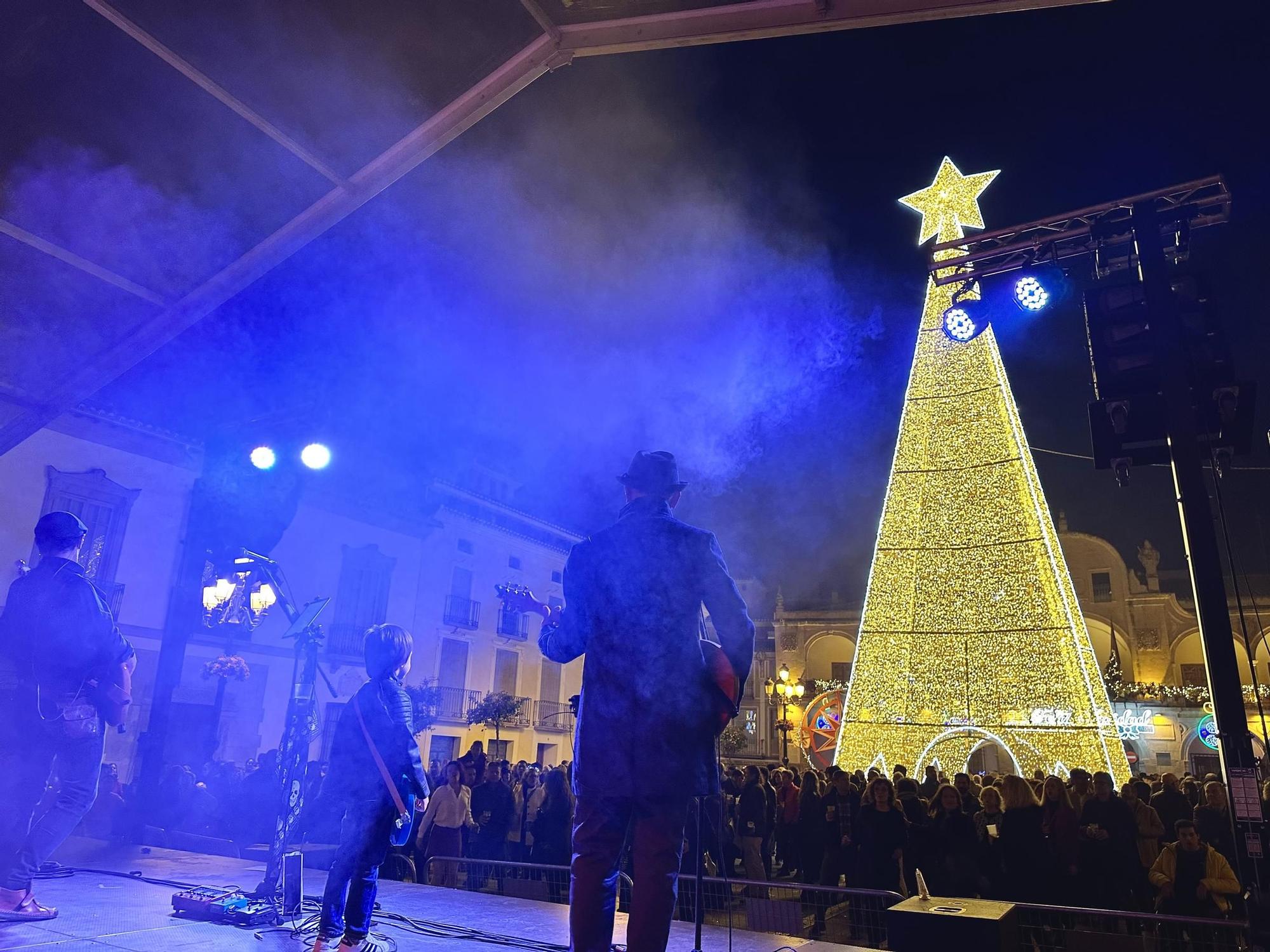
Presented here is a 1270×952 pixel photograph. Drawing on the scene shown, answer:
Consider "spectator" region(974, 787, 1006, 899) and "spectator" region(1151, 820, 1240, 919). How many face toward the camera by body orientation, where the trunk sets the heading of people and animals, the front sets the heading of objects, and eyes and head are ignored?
2

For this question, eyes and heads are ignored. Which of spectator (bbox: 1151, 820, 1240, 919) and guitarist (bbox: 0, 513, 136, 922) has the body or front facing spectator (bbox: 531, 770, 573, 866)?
the guitarist

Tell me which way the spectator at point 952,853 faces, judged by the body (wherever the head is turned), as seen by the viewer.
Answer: toward the camera

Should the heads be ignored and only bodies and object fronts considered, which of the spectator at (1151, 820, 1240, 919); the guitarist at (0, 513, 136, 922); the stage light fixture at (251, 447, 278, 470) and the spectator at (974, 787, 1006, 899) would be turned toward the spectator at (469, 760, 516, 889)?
the guitarist

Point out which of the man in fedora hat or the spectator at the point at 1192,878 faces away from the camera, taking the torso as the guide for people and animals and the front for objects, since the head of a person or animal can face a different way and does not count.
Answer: the man in fedora hat

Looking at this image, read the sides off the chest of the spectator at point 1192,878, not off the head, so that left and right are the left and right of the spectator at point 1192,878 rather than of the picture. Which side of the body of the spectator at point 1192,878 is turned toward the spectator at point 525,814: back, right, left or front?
right

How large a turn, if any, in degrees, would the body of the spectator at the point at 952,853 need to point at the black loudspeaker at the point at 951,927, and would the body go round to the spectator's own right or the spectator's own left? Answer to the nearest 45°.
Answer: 0° — they already face it

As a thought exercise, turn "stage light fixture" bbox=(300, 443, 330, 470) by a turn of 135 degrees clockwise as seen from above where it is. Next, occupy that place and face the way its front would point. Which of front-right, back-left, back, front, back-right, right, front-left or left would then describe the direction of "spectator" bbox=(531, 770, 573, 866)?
right

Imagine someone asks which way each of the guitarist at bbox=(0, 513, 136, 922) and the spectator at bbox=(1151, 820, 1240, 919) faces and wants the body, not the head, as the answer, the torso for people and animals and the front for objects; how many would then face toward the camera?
1
